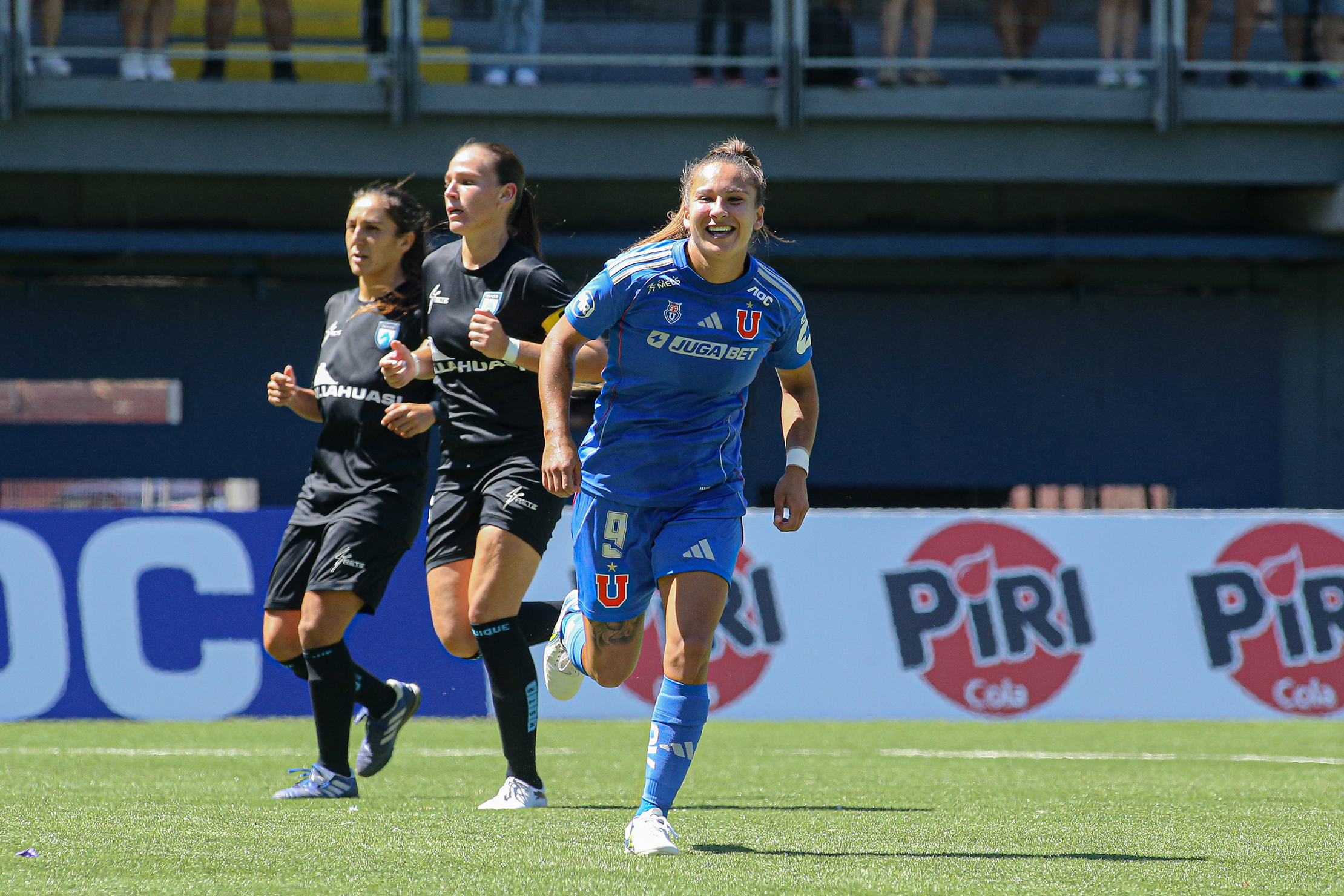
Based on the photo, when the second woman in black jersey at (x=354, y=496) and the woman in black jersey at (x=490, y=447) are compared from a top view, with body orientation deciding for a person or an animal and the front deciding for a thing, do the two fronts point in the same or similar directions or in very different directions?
same or similar directions

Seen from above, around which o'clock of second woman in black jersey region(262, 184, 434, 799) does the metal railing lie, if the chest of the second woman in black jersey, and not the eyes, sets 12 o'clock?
The metal railing is roughly at 5 o'clock from the second woman in black jersey.

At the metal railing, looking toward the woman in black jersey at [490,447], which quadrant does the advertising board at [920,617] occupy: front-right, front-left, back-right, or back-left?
front-left

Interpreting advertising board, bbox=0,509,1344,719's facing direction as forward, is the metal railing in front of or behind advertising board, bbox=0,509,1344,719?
behind

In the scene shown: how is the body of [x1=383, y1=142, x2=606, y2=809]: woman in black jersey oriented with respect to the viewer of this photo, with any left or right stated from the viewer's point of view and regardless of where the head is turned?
facing the viewer and to the left of the viewer

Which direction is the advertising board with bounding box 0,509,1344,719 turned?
toward the camera

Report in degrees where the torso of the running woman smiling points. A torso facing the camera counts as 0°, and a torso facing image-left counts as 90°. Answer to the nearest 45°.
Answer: approximately 0°

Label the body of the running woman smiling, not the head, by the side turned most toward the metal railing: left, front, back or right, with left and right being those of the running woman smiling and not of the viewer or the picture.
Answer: back

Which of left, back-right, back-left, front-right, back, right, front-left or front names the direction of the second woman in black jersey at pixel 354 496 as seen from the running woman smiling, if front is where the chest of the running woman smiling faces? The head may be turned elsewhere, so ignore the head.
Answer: back-right

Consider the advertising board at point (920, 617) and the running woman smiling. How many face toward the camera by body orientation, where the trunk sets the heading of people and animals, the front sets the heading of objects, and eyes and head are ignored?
2
